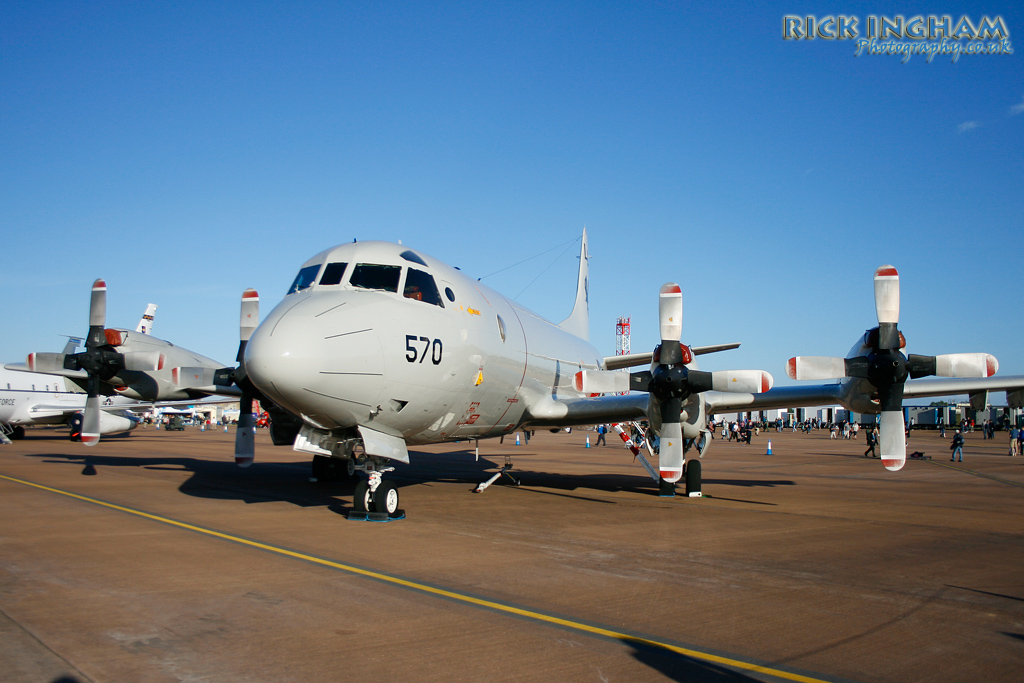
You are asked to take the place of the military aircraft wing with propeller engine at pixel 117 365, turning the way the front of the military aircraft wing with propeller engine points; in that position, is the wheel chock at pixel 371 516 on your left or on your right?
on your left

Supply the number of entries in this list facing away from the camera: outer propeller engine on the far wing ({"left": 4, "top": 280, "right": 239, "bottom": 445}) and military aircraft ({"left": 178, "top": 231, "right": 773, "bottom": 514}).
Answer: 0

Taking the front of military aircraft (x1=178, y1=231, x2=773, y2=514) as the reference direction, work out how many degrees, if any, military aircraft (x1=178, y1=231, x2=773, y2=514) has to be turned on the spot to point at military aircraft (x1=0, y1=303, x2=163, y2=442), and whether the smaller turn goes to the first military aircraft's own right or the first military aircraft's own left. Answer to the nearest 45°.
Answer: approximately 90° to the first military aircraft's own right

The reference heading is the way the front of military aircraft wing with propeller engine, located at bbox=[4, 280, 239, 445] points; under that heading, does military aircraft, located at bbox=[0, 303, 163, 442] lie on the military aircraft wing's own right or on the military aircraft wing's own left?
on the military aircraft wing's own right

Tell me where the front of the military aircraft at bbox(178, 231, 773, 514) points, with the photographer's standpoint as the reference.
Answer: facing the viewer and to the left of the viewer

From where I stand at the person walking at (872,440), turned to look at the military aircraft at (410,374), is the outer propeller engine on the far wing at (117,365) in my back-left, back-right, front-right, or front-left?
front-right
